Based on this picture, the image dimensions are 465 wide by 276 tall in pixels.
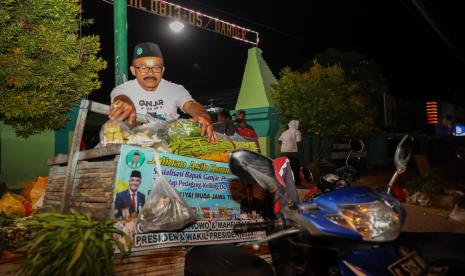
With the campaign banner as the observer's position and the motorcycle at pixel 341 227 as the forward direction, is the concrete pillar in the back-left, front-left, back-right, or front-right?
back-left

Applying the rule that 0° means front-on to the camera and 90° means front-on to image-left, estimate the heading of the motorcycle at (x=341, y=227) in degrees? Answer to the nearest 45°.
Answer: approximately 315°

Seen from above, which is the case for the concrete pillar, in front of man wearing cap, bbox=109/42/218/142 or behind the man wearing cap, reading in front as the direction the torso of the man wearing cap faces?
behind

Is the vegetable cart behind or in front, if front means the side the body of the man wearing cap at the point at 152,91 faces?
in front

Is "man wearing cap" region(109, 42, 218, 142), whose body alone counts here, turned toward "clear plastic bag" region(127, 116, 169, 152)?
yes

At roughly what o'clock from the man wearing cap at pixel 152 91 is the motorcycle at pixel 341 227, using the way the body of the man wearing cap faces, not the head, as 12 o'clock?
The motorcycle is roughly at 11 o'clock from the man wearing cap.

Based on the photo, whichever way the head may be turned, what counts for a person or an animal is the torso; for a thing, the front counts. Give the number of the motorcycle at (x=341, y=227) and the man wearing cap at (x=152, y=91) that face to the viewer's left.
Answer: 0

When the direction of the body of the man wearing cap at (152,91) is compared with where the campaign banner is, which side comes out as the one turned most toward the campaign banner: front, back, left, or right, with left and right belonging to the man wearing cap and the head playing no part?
front

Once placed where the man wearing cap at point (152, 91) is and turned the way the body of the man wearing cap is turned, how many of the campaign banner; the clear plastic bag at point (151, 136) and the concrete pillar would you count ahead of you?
2
